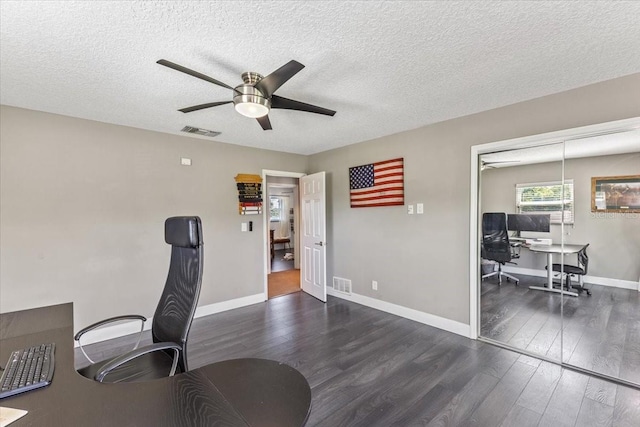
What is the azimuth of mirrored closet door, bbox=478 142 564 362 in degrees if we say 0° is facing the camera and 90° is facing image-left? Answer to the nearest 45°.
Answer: approximately 45°

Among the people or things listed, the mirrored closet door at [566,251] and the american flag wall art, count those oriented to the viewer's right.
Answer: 0

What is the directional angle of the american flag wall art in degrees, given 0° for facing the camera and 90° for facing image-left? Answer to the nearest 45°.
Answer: approximately 45°

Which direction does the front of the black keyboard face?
to the viewer's right

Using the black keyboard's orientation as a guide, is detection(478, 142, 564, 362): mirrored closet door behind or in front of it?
in front

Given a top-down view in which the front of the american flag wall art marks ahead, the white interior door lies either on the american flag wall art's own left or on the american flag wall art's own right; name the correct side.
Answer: on the american flag wall art's own right

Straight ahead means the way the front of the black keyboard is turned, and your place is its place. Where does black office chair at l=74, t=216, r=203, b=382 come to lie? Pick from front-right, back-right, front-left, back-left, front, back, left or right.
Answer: front

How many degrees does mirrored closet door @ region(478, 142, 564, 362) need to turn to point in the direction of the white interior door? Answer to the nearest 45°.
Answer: approximately 45° to its right

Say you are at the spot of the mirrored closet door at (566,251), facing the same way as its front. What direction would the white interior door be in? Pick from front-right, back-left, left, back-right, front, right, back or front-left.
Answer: front-right

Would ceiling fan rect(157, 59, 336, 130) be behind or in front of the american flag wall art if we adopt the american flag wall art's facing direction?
in front

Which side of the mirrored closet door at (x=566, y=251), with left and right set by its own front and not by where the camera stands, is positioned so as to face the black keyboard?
front

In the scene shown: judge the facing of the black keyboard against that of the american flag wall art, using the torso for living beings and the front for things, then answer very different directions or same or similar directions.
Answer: very different directions

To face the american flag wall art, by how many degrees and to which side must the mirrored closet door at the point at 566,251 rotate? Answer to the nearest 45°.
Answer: approximately 45° to its right

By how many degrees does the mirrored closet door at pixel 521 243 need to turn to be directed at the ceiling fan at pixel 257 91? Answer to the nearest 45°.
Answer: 0° — it already faces it
